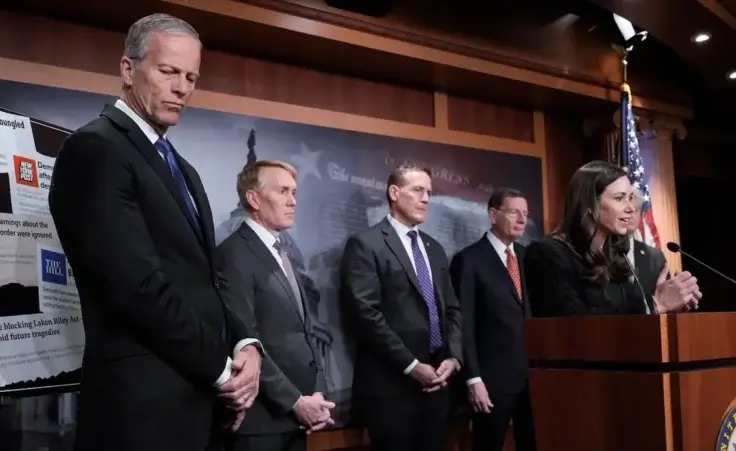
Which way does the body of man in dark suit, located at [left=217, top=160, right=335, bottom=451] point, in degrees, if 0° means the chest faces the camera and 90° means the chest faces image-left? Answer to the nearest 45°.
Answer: approximately 315°

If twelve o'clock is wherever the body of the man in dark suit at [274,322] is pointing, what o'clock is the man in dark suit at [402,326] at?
the man in dark suit at [402,326] is roughly at 9 o'clock from the man in dark suit at [274,322].

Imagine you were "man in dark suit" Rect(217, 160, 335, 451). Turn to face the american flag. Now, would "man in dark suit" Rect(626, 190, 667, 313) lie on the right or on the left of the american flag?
right

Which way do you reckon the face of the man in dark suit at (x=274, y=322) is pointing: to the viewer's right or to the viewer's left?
to the viewer's right

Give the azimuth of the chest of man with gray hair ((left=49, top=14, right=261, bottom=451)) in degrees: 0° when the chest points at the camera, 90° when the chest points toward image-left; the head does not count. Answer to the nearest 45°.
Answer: approximately 315°

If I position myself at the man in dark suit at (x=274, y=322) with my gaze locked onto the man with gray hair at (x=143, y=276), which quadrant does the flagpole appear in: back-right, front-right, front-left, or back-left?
back-left
